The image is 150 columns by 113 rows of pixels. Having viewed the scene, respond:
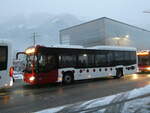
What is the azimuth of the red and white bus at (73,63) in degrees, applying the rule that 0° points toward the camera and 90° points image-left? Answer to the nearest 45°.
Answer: approximately 45°

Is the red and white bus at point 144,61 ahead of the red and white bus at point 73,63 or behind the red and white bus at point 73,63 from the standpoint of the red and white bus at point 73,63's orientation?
behind

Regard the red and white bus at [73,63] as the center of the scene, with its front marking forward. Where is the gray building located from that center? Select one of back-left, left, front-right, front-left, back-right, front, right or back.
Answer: back-right

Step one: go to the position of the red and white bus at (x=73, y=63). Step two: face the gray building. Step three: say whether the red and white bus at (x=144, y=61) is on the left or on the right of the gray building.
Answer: right
